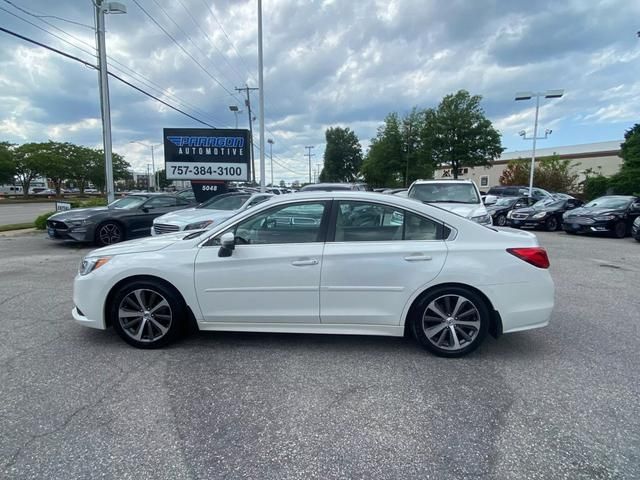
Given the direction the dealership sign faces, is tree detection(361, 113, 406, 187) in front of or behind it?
behind

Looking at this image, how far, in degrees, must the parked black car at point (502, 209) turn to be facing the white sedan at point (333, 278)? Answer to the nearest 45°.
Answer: approximately 45° to its left

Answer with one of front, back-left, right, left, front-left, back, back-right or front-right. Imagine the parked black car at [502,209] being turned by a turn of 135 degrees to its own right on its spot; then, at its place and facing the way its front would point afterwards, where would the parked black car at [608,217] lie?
back-right

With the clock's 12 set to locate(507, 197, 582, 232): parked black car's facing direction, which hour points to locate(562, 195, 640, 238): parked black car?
locate(562, 195, 640, 238): parked black car is roughly at 9 o'clock from locate(507, 197, 582, 232): parked black car.

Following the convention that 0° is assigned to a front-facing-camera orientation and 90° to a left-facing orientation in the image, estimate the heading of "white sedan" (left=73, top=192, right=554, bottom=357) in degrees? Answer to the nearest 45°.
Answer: approximately 90°

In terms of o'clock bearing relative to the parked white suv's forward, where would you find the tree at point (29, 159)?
The tree is roughly at 4 o'clock from the parked white suv.

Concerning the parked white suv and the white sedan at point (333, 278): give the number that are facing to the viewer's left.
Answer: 1

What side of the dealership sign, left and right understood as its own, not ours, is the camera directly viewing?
front

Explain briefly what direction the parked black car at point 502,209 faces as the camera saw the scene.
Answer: facing the viewer and to the left of the viewer

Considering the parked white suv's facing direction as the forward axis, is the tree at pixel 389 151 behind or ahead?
behind

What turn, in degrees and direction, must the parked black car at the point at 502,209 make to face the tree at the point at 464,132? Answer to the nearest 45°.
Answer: approximately 135° to its right

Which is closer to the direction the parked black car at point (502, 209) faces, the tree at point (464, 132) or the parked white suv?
the parked white suv

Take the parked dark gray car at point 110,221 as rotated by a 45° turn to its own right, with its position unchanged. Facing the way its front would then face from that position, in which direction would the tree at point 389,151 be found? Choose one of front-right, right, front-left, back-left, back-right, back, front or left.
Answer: back-right

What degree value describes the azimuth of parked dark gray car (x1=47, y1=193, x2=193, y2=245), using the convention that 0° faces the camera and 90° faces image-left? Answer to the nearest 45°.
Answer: approximately 45°

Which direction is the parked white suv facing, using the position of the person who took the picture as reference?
facing the viewer
